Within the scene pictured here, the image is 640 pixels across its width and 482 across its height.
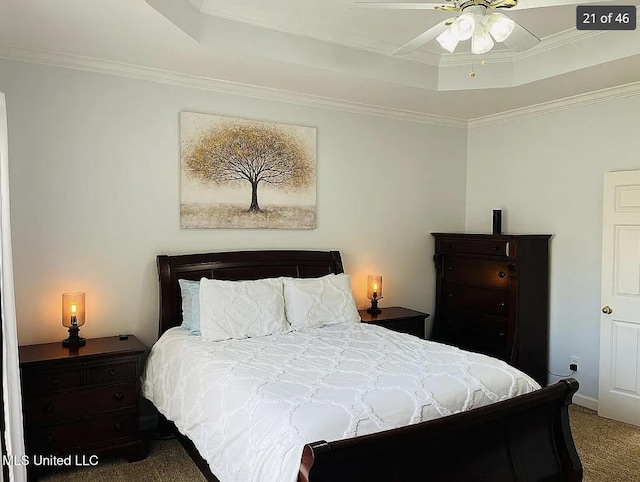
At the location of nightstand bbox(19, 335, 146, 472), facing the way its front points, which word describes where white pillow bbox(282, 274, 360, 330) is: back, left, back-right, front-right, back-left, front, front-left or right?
left

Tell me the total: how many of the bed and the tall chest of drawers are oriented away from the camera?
0

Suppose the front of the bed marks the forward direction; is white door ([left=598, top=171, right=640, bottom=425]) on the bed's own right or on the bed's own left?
on the bed's own left

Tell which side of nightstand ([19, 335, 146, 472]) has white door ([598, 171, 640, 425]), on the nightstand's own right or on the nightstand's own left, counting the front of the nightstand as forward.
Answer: on the nightstand's own left

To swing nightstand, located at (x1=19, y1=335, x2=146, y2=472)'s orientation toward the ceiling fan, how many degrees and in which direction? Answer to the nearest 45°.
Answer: approximately 45° to its left

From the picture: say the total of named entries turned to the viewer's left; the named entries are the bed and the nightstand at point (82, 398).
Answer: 0

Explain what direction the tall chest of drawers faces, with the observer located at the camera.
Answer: facing the viewer and to the left of the viewer

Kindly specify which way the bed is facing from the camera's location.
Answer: facing the viewer and to the right of the viewer

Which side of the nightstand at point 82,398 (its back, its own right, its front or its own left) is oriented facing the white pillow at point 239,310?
left

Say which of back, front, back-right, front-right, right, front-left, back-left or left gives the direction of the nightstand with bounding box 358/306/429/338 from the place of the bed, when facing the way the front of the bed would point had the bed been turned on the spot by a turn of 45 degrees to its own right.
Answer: back

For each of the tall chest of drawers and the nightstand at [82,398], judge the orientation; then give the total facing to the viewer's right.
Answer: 0
